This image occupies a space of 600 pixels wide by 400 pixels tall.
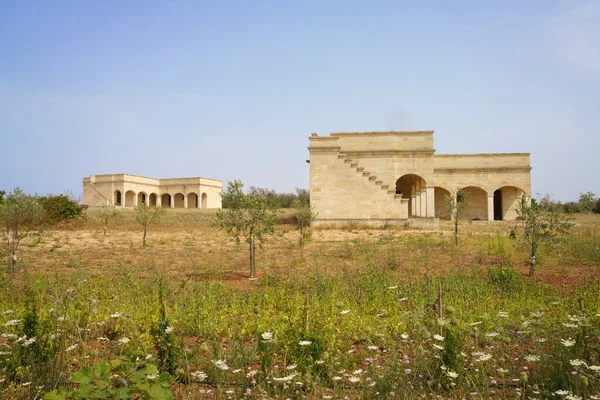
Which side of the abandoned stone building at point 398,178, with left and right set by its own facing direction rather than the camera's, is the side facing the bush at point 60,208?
right

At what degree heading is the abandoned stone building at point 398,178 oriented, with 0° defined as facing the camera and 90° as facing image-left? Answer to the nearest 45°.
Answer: approximately 0°
